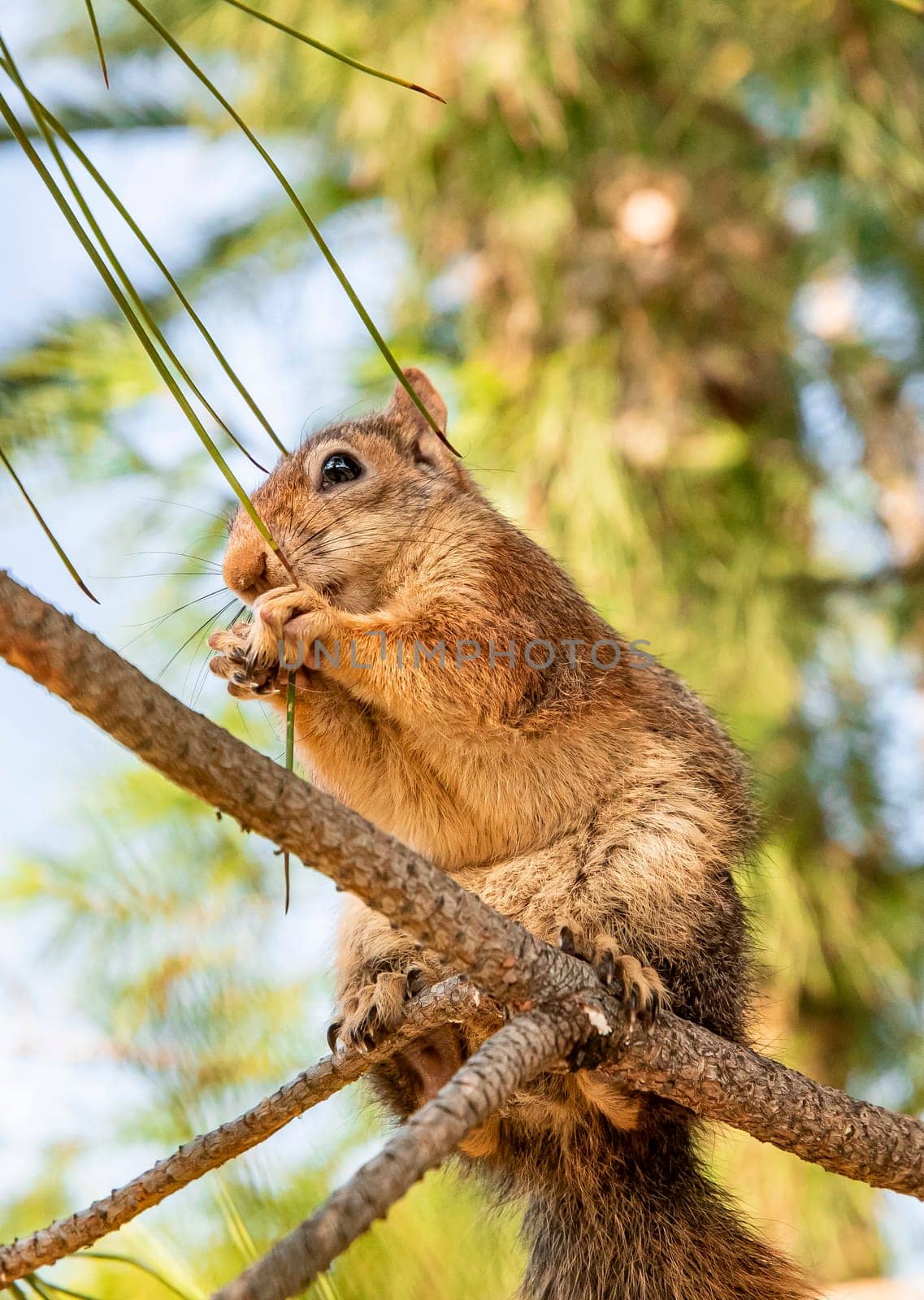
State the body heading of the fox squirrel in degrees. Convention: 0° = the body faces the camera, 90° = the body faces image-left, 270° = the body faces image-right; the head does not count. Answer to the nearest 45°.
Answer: approximately 90°
